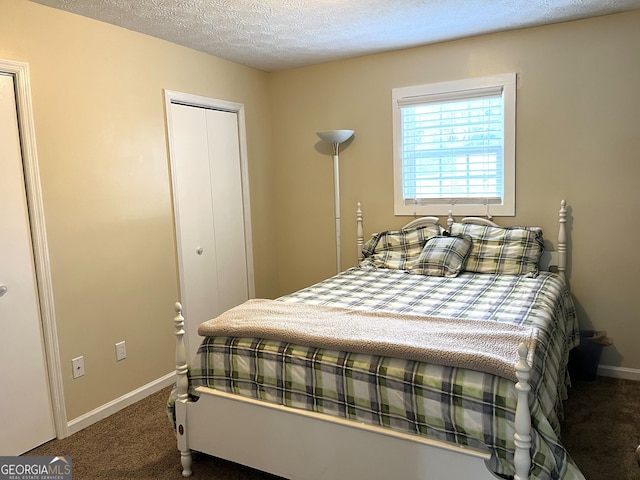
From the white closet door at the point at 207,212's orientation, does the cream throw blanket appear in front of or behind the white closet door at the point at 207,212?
in front

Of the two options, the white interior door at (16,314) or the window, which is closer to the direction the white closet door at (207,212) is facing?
the window

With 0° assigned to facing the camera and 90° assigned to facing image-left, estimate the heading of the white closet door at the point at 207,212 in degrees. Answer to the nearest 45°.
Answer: approximately 315°

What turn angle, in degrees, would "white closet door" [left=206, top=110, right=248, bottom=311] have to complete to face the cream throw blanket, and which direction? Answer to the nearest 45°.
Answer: approximately 45° to its right

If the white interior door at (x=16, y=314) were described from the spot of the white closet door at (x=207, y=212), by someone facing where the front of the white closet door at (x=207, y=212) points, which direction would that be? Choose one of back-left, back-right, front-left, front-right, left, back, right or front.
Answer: right

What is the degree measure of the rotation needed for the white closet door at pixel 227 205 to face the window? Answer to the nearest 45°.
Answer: approximately 45° to its left

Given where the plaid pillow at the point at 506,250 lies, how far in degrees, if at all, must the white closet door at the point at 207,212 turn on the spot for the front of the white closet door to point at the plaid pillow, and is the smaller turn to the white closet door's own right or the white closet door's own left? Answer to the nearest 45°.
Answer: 0° — it already faces it

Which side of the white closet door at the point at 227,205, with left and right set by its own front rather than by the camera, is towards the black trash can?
front

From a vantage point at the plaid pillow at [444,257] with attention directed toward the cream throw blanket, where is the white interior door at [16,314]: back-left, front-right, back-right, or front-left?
front-right

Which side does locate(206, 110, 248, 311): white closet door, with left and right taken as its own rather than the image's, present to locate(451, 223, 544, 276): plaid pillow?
front
